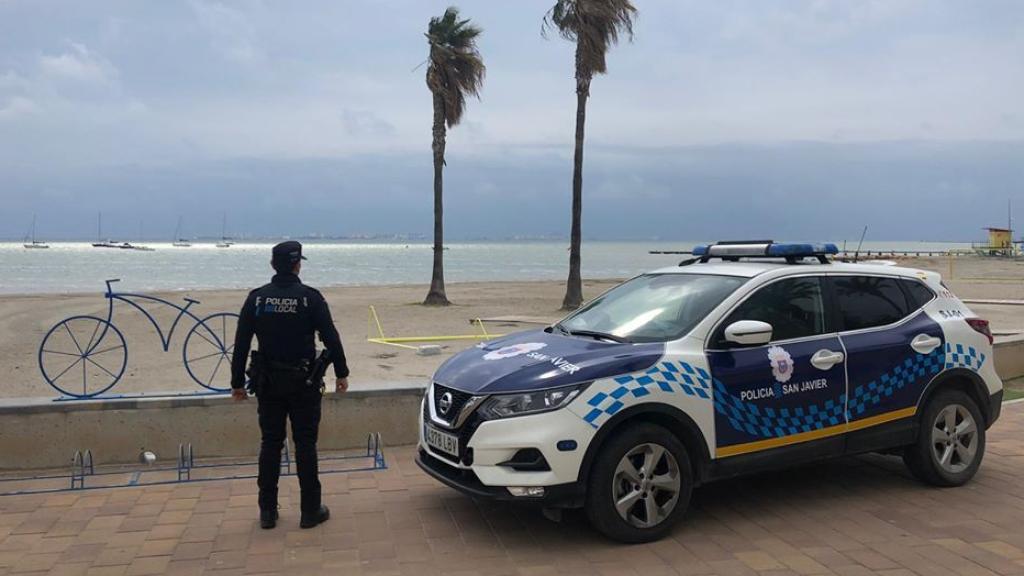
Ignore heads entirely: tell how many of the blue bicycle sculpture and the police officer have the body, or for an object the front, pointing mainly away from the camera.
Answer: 1

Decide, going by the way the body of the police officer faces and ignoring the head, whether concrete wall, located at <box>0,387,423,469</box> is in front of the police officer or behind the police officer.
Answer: in front

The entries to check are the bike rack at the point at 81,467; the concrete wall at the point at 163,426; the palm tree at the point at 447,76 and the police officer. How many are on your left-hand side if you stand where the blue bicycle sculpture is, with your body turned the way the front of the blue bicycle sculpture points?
3

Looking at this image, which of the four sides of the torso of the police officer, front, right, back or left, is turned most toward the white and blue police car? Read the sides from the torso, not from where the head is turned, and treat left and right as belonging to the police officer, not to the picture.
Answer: right

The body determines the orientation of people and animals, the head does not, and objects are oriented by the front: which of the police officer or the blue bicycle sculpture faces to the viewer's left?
the blue bicycle sculpture

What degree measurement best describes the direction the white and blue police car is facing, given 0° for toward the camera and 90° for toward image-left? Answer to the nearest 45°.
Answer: approximately 45°

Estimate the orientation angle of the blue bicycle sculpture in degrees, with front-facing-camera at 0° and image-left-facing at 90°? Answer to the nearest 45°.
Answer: approximately 90°

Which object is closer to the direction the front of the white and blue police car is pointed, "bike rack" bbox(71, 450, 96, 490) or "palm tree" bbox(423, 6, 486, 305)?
the bike rack

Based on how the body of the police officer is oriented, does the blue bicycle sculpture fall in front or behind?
in front

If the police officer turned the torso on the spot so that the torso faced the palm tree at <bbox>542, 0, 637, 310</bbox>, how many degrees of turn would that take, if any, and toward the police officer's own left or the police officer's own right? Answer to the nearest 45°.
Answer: approximately 45° to the police officer's own right

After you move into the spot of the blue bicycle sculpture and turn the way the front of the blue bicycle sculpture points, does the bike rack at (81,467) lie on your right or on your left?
on your left

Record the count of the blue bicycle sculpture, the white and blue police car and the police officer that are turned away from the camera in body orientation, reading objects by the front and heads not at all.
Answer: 1

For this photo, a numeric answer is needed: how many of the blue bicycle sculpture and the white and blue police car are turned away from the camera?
0

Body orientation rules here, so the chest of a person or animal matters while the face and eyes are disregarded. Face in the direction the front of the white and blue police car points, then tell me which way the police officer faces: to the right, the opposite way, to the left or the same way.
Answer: to the right

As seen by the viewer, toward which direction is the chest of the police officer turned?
away from the camera
